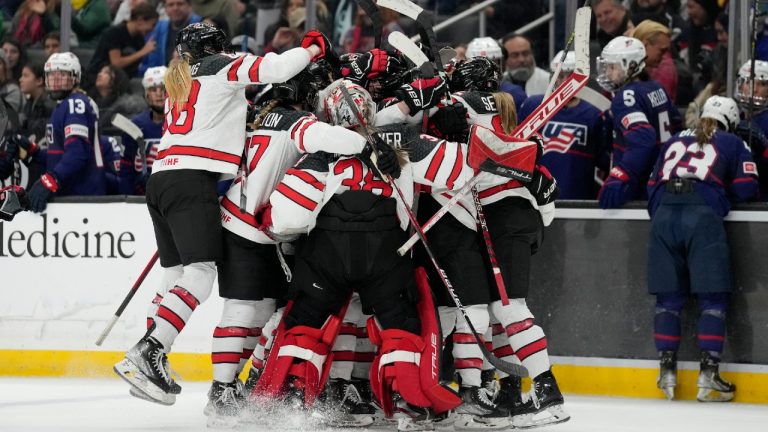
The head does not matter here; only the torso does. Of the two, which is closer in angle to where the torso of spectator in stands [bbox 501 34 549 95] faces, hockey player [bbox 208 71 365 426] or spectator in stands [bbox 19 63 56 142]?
the hockey player

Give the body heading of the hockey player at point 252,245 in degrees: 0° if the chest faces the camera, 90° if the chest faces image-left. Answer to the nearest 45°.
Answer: approximately 225°

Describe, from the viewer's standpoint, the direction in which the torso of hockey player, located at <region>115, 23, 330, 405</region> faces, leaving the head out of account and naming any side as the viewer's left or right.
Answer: facing away from the viewer and to the right of the viewer

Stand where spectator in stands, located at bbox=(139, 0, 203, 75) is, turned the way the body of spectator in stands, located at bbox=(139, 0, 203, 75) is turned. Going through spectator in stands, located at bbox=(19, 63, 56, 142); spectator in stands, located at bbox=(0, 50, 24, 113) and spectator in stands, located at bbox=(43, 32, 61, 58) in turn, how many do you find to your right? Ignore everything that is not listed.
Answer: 3

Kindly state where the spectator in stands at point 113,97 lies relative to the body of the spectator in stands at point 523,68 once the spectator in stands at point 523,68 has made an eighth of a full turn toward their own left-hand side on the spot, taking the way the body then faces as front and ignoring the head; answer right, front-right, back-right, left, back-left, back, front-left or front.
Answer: back-right

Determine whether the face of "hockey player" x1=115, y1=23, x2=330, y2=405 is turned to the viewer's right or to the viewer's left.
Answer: to the viewer's right

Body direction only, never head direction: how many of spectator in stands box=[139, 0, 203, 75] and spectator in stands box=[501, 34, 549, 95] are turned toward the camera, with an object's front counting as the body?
2

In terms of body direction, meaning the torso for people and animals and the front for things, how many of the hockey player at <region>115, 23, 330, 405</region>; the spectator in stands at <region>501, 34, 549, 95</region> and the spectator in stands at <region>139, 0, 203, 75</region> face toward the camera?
2
